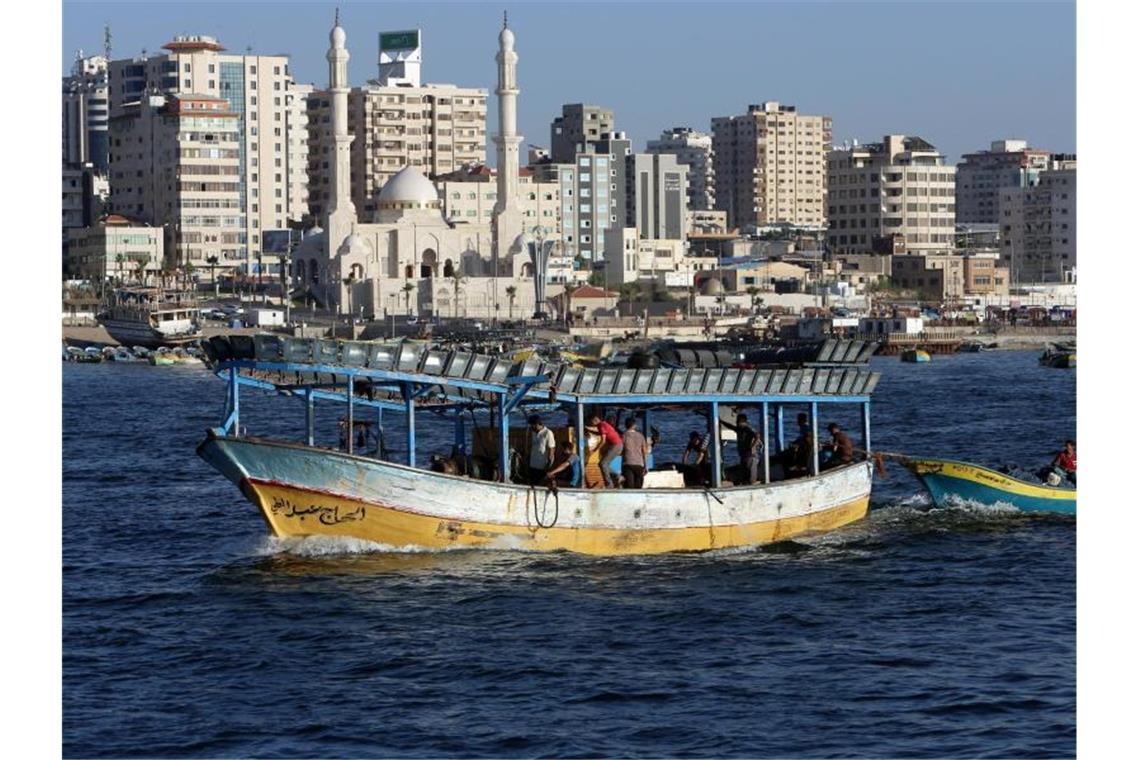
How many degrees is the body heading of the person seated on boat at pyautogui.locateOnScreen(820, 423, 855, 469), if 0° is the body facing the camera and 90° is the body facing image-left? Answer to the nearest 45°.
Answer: approximately 90°

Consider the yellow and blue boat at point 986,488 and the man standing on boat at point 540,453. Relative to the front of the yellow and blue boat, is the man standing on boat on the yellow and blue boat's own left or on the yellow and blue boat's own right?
on the yellow and blue boat's own left

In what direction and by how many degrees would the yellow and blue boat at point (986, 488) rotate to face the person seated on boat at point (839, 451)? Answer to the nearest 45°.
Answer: approximately 45° to its left

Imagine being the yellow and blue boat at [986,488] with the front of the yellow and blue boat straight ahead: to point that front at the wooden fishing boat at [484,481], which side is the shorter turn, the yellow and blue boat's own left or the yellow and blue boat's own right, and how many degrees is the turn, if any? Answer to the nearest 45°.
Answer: approximately 45° to the yellow and blue boat's own left

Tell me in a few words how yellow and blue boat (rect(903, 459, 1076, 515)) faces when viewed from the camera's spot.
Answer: facing to the left of the viewer

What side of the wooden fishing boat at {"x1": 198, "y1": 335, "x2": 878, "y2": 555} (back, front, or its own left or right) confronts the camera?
left

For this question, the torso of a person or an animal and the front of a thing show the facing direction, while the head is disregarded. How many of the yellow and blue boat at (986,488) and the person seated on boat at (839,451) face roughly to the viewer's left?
2
